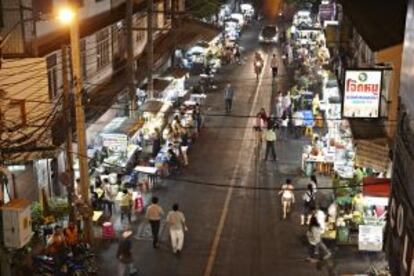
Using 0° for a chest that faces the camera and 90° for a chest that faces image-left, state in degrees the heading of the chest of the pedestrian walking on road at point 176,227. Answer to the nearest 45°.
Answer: approximately 180°

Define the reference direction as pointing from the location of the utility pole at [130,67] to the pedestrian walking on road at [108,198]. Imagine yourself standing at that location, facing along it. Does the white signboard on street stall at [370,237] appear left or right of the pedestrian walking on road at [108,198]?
left

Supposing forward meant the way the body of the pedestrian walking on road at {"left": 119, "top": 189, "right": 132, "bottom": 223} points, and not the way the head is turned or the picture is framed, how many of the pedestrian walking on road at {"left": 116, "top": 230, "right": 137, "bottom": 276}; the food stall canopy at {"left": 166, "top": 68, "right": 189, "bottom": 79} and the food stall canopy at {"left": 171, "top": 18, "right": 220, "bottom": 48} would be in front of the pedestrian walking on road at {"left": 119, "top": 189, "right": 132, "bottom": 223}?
2

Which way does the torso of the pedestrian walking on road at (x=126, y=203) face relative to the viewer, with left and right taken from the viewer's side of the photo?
facing away from the viewer

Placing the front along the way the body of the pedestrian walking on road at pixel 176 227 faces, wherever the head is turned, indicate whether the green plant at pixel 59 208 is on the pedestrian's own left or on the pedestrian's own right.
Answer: on the pedestrian's own left

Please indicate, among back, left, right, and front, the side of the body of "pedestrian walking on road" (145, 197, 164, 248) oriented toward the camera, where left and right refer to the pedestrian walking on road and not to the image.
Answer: back
